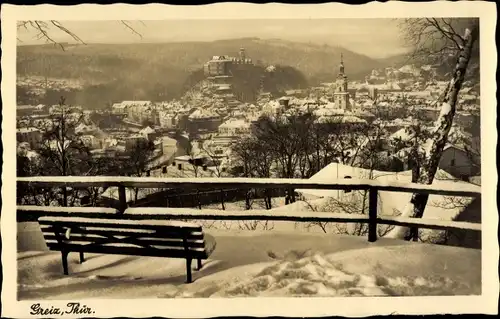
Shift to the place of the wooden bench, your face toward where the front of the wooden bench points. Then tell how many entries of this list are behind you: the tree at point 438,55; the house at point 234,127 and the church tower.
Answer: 0

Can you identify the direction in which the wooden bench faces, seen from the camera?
facing away from the viewer and to the right of the viewer

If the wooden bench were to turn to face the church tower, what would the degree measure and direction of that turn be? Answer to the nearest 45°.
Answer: approximately 45° to its right
